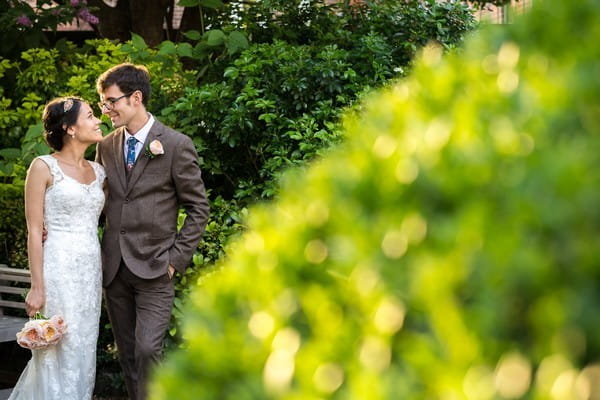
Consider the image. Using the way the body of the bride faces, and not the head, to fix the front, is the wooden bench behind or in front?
behind

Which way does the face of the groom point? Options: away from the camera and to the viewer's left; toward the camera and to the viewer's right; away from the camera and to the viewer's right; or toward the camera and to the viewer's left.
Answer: toward the camera and to the viewer's left

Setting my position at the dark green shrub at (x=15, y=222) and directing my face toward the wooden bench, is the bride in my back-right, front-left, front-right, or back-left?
front-left

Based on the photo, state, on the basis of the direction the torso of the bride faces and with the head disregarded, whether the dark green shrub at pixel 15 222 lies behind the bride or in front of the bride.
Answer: behind

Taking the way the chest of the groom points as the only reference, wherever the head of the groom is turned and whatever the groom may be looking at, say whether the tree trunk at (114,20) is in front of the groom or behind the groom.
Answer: behind

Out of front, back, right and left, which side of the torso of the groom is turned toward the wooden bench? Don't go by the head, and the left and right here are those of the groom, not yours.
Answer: right

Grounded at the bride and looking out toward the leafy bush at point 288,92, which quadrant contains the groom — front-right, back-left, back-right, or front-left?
front-right

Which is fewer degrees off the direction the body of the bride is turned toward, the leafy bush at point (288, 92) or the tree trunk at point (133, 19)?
the leafy bush

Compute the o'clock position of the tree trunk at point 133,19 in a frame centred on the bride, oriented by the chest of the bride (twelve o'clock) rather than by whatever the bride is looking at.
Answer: The tree trunk is roughly at 8 o'clock from the bride.

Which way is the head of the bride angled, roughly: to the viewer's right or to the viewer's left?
to the viewer's right

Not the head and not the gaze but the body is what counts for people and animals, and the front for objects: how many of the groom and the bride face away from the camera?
0

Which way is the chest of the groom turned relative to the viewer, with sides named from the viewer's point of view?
facing the viewer and to the left of the viewer

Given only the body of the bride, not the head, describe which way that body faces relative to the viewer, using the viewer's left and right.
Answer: facing the viewer and to the right of the viewer

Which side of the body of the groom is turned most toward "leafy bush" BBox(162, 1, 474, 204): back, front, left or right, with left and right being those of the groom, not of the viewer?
back

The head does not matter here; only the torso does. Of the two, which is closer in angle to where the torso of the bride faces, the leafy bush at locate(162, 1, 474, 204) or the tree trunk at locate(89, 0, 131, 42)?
the leafy bush
